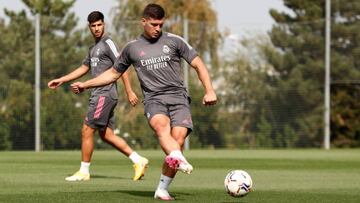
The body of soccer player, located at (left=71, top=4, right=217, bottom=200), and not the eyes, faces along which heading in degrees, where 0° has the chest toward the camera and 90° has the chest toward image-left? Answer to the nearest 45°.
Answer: approximately 0°

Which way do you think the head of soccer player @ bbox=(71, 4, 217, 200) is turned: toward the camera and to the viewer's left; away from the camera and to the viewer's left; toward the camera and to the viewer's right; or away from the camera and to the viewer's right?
toward the camera and to the viewer's right

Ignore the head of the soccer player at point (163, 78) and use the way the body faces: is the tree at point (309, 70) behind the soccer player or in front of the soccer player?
behind

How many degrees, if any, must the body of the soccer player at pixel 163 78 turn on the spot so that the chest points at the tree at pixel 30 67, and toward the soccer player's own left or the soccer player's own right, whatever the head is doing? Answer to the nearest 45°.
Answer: approximately 180°

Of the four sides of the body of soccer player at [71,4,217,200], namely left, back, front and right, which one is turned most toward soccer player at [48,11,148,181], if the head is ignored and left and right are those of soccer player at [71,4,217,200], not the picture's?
back
